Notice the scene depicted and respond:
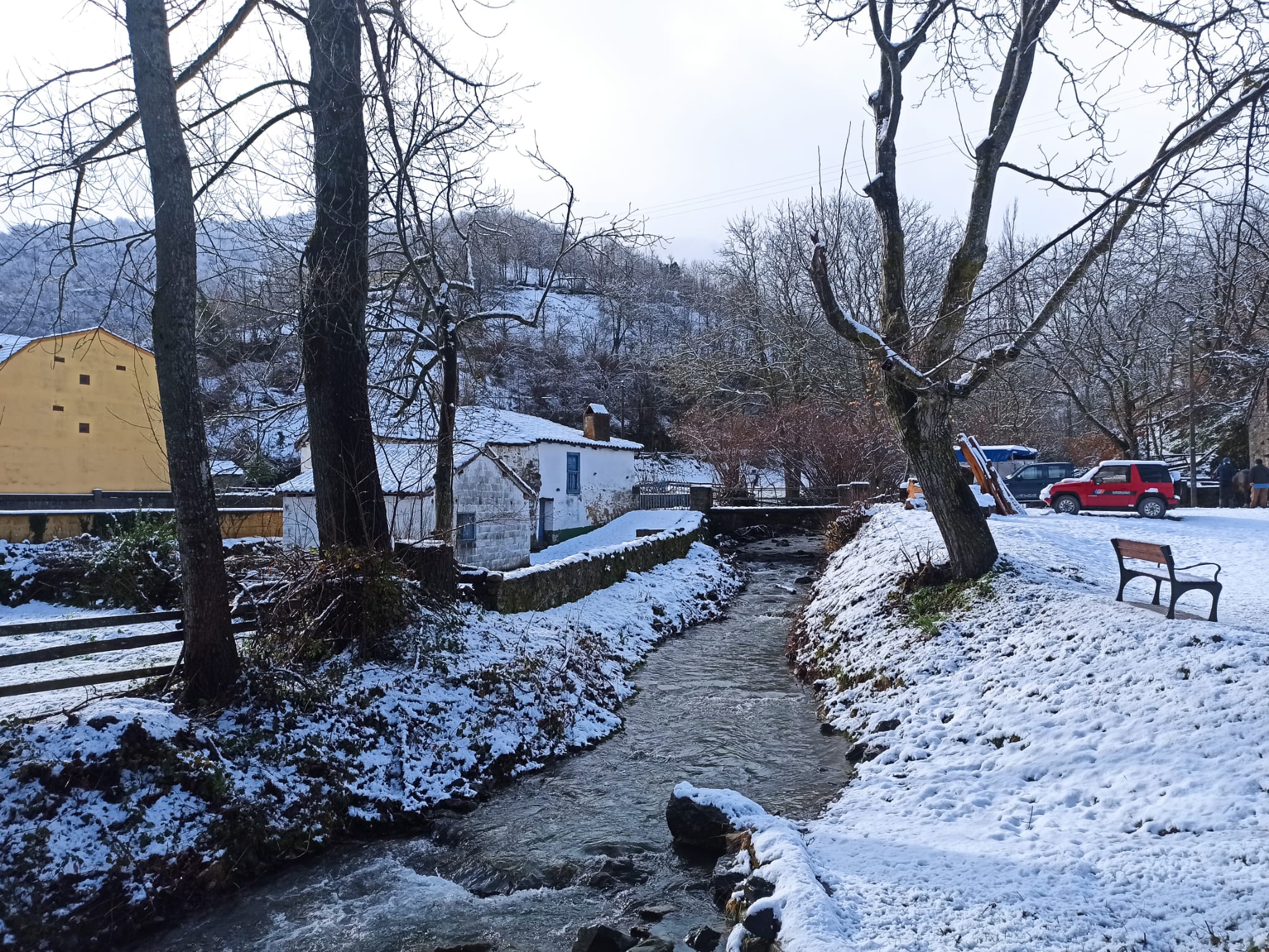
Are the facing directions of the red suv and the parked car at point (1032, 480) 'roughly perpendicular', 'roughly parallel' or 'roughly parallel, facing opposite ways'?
roughly parallel

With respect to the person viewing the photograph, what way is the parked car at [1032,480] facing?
facing to the left of the viewer

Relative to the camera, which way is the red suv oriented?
to the viewer's left

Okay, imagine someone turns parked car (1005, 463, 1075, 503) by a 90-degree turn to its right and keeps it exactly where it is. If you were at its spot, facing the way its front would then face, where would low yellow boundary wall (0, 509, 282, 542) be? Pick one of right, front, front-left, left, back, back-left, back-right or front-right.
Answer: back-left

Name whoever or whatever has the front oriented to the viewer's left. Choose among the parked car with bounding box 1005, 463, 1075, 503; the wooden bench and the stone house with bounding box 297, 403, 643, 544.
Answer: the parked car

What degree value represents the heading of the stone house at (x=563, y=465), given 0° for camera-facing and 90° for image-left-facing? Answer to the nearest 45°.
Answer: approximately 315°

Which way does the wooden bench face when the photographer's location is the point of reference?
facing away from the viewer and to the right of the viewer

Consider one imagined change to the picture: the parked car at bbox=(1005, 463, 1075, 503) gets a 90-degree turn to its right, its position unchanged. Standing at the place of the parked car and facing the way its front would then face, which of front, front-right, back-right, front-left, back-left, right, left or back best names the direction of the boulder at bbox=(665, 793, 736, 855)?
back

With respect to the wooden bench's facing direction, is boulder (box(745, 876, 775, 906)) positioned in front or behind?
behind

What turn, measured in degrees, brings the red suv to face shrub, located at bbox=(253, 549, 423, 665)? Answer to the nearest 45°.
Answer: approximately 45° to its left

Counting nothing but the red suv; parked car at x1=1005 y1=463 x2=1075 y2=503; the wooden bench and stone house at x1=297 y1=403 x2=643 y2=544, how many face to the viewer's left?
2
